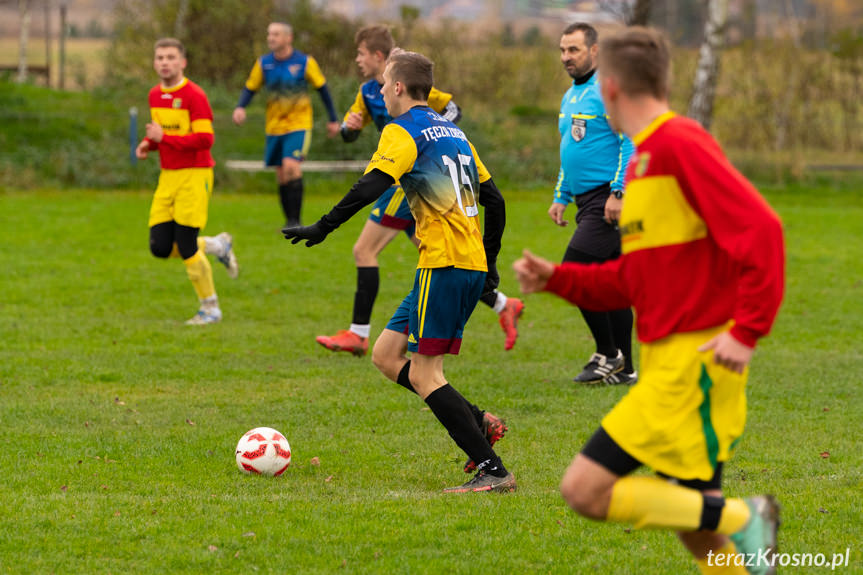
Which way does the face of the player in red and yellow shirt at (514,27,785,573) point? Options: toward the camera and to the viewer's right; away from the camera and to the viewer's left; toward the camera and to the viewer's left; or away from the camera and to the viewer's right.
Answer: away from the camera and to the viewer's left

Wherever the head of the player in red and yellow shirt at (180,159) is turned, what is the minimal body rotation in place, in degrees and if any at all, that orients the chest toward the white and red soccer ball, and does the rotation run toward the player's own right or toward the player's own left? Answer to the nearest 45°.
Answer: approximately 45° to the player's own left

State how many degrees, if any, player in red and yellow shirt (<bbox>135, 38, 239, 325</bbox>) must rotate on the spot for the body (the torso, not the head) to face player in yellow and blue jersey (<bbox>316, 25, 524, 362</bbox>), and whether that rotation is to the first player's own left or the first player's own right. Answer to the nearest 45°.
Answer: approximately 90° to the first player's own left

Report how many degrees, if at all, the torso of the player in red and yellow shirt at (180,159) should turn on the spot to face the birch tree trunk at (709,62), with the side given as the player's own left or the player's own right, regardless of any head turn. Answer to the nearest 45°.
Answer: approximately 180°

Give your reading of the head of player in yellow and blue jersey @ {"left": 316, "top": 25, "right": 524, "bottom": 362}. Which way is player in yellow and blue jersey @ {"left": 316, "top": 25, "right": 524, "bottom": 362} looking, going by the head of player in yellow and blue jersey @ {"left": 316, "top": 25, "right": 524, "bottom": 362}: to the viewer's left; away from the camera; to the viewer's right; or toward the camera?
to the viewer's left

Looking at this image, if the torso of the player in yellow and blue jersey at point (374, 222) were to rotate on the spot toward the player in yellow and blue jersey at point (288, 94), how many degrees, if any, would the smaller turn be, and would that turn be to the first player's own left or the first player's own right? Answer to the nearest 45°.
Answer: approximately 90° to the first player's own right

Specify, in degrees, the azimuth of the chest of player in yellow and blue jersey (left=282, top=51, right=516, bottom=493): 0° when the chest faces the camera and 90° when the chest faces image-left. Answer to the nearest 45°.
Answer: approximately 135°

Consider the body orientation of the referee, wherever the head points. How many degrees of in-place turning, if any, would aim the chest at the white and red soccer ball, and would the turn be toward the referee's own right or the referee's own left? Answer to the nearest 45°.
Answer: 0° — they already face it

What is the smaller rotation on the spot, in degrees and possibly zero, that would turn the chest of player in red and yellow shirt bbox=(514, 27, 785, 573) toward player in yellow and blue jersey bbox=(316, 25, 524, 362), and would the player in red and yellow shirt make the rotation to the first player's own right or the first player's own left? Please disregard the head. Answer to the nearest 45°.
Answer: approximately 45° to the first player's own right
